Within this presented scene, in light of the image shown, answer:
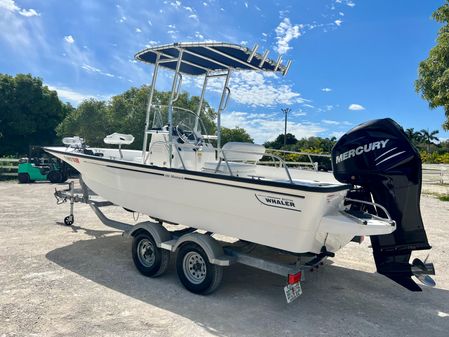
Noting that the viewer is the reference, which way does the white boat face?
facing away from the viewer and to the left of the viewer

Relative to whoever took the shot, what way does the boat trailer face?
facing away from the viewer and to the left of the viewer

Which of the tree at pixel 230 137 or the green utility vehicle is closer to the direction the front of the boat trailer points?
the green utility vehicle

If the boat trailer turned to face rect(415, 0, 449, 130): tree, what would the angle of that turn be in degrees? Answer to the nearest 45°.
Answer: approximately 90° to its right

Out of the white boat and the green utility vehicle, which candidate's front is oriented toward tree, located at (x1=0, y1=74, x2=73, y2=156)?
the white boat
